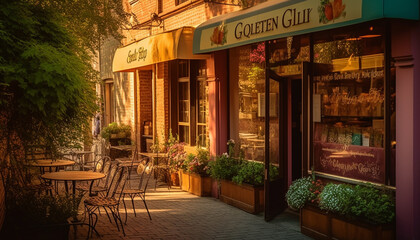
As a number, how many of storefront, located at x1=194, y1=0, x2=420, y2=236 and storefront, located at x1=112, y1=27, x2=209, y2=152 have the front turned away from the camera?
0

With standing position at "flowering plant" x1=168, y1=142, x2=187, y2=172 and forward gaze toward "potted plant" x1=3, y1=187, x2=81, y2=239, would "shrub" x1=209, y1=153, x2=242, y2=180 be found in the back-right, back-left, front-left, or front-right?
front-left

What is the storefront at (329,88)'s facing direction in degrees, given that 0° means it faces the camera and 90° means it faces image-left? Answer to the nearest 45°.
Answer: approximately 45°

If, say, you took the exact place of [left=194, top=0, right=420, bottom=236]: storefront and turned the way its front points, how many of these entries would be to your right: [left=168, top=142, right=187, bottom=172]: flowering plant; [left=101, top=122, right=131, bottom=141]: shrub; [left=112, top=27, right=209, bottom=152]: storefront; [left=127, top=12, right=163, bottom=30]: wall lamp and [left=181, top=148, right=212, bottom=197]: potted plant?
5

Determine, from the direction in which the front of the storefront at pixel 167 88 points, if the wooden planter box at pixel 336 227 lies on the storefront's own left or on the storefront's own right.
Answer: on the storefront's own left

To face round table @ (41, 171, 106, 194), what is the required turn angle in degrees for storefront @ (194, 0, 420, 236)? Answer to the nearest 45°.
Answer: approximately 45° to its right

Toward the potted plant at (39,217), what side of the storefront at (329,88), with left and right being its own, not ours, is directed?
front

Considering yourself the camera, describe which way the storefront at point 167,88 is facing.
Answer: facing the viewer and to the left of the viewer

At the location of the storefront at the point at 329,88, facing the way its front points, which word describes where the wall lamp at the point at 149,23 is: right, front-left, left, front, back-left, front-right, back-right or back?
right

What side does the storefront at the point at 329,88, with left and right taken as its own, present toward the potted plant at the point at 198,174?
right

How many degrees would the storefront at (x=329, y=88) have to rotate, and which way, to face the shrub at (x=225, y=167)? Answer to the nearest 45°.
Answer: approximately 90° to its right

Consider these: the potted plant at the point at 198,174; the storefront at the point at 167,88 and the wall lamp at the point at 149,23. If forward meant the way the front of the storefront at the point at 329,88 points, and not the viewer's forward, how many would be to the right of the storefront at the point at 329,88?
3
